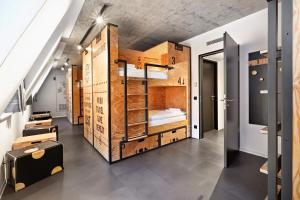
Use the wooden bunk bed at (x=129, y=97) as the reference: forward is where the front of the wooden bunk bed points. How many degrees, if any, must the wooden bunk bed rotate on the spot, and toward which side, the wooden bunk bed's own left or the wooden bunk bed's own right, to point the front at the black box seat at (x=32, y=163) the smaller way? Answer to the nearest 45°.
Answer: approximately 90° to the wooden bunk bed's own right

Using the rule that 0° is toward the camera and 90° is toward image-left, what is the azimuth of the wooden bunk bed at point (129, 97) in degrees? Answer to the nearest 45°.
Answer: approximately 315°

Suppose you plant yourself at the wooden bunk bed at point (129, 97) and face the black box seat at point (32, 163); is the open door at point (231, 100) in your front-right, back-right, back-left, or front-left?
back-left

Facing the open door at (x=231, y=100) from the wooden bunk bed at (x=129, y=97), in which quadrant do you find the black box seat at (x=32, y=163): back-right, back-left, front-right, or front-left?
back-right

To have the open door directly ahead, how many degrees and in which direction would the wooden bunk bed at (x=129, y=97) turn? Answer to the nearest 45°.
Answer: approximately 45° to its left
